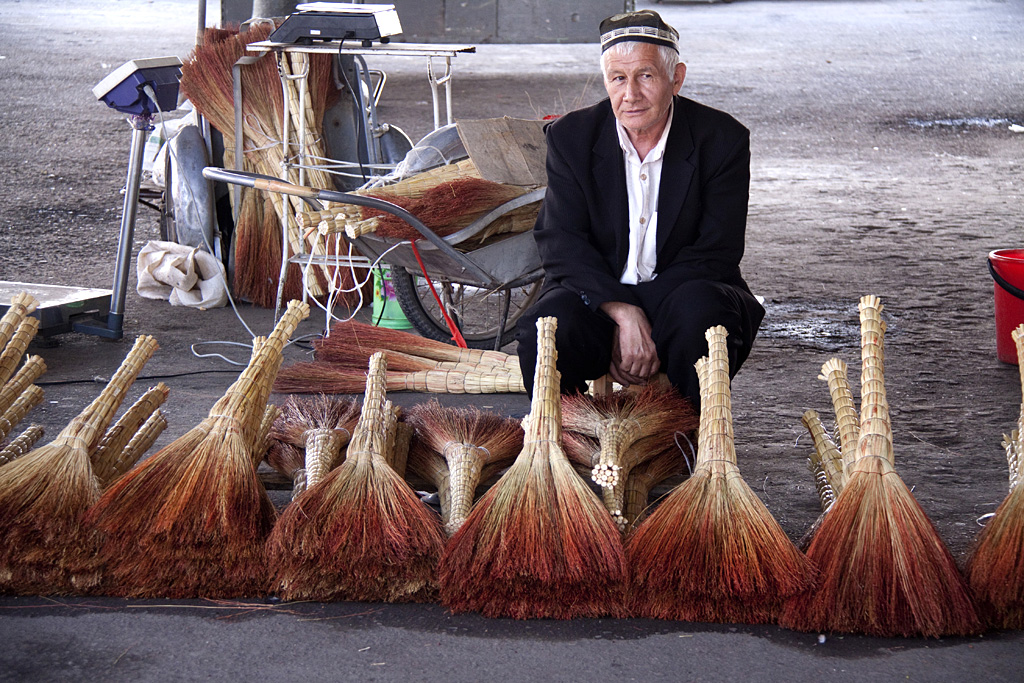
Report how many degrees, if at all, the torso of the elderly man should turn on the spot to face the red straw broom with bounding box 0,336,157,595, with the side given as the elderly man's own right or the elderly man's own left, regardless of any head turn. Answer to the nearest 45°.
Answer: approximately 45° to the elderly man's own right

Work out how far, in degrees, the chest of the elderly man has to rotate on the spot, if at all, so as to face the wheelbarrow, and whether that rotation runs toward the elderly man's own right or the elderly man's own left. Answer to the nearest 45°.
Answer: approximately 135° to the elderly man's own right

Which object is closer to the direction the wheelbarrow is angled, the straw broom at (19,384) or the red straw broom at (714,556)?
the red straw broom

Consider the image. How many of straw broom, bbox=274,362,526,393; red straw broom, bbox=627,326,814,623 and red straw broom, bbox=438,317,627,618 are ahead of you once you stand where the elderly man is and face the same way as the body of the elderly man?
2

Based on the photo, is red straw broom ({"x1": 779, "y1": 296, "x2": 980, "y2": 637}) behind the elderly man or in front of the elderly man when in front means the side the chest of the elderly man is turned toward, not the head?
in front

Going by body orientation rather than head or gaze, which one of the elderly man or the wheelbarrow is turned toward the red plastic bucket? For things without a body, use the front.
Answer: the wheelbarrow

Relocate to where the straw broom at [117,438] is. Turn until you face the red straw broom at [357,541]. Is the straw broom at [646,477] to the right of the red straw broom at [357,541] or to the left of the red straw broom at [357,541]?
left

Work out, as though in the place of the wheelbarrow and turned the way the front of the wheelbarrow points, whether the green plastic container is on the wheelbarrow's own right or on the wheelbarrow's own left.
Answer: on the wheelbarrow's own left

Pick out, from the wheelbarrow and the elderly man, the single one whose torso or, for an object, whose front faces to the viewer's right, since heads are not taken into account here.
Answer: the wheelbarrow

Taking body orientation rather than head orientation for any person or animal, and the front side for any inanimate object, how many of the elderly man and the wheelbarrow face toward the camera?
1

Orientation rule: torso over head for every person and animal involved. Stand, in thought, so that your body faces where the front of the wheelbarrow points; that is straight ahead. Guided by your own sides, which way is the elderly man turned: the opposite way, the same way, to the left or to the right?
to the right

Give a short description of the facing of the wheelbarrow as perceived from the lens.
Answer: facing to the right of the viewer

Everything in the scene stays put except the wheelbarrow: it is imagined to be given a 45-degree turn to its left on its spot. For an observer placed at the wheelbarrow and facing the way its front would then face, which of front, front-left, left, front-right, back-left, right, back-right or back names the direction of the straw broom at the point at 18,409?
back

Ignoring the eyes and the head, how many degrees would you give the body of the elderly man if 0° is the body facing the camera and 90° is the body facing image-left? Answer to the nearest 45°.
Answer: approximately 0°

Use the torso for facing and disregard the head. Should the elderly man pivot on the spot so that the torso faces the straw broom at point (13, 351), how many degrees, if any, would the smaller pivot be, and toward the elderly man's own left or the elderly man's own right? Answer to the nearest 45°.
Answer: approximately 90° to the elderly man's own right

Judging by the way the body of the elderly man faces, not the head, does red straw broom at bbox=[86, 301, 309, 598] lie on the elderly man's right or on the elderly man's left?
on the elderly man's right
